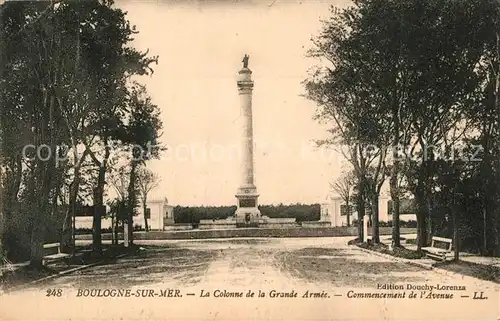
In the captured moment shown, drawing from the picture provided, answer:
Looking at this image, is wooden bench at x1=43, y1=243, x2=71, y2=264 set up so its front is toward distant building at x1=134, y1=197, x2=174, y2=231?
no

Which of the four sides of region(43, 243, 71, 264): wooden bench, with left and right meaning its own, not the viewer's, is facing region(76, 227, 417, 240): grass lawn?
left

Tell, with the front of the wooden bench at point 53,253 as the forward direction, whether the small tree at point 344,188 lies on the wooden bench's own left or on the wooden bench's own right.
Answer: on the wooden bench's own left

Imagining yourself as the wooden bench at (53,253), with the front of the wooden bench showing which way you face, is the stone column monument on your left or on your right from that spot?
on your left

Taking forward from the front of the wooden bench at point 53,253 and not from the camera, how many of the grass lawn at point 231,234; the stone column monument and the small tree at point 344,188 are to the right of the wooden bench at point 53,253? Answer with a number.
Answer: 0

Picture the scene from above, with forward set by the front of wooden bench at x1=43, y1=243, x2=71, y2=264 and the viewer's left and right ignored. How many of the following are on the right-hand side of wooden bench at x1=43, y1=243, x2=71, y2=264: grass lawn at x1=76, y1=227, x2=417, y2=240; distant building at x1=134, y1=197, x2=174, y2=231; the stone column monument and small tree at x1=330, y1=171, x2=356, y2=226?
0

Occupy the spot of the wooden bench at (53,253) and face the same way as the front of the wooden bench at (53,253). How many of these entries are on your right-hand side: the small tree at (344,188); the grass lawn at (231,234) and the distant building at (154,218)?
0

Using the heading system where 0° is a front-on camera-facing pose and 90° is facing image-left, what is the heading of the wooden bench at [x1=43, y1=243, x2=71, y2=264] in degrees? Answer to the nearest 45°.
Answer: approximately 315°
